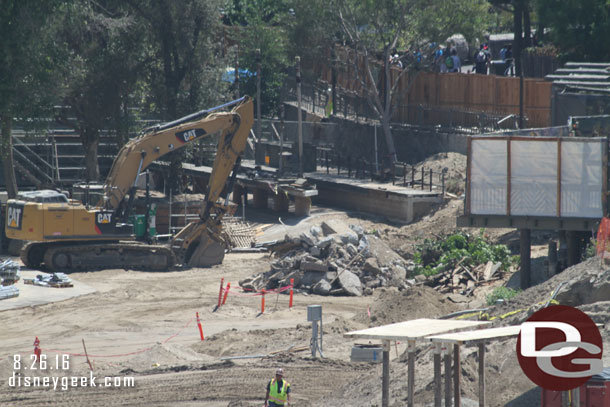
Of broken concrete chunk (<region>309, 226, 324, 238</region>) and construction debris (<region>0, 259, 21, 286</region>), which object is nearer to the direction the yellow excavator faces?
the broken concrete chunk

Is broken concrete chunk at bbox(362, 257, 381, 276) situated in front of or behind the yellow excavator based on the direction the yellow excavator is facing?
in front

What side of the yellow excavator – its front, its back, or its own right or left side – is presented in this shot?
right

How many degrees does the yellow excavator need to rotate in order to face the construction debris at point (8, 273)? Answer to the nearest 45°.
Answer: approximately 135° to its right

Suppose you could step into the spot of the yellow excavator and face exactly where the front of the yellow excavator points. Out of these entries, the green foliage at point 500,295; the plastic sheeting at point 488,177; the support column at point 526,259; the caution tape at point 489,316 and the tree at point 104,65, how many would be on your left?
1

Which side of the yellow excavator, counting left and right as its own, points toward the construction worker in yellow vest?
right

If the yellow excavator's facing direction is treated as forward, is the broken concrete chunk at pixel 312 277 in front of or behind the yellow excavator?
in front

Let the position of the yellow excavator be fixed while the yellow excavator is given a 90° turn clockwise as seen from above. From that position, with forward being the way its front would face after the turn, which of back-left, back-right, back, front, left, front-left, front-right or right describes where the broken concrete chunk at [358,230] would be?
left

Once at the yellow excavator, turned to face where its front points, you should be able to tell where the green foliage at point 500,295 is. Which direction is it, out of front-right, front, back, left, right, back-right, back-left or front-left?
front-right

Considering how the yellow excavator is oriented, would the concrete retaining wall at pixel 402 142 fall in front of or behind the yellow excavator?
in front

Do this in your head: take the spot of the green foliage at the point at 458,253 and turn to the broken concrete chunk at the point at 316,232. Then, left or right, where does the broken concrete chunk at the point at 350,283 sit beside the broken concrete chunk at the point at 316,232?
left

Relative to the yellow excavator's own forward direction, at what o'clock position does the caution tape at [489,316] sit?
The caution tape is roughly at 2 o'clock from the yellow excavator.

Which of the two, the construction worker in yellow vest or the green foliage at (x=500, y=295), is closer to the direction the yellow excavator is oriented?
the green foliage

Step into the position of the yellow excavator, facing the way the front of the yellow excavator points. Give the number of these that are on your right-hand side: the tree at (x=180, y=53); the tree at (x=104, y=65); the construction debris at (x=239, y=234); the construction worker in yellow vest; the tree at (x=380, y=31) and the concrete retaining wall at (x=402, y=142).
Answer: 1

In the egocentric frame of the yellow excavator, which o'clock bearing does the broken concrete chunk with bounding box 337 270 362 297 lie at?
The broken concrete chunk is roughly at 1 o'clock from the yellow excavator.

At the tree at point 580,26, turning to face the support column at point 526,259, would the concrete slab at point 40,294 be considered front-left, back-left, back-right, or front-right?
front-right
